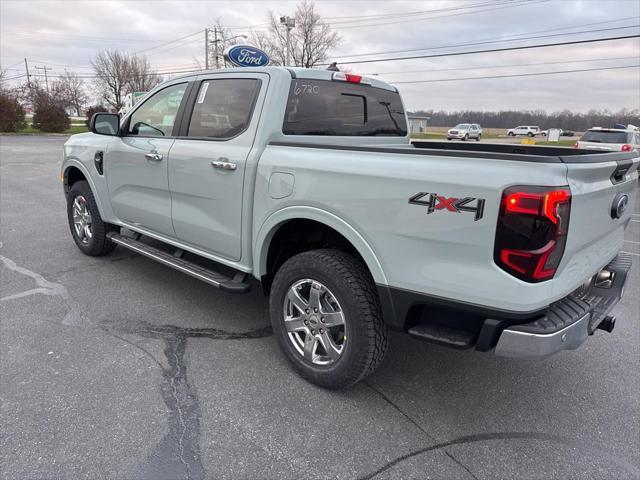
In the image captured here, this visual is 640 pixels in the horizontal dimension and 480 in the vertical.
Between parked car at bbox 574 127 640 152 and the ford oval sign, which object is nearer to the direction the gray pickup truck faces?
the ford oval sign

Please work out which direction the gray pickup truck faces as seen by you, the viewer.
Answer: facing away from the viewer and to the left of the viewer

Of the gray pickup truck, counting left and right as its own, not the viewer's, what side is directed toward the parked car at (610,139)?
right

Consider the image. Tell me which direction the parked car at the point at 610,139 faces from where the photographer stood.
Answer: facing away from the viewer and to the right of the viewer
